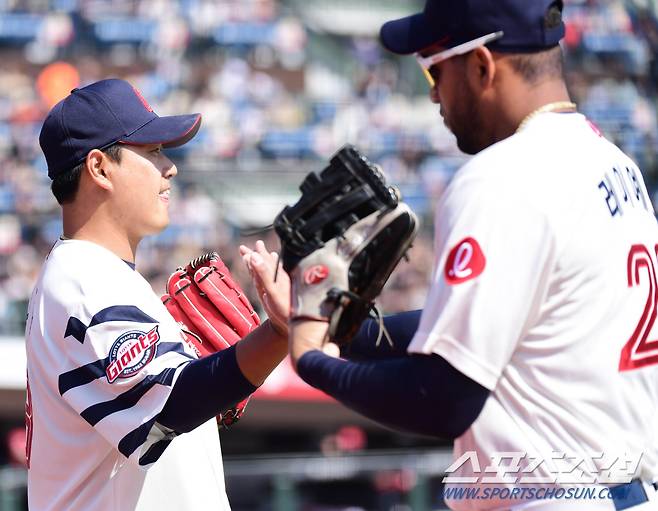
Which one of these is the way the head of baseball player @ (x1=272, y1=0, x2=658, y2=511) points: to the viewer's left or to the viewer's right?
to the viewer's left

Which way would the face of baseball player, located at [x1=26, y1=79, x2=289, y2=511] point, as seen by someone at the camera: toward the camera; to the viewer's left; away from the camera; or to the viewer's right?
to the viewer's right

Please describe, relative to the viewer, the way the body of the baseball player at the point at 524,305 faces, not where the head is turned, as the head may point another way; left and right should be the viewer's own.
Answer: facing away from the viewer and to the left of the viewer

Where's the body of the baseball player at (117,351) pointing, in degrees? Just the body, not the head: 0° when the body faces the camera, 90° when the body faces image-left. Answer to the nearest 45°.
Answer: approximately 270°
